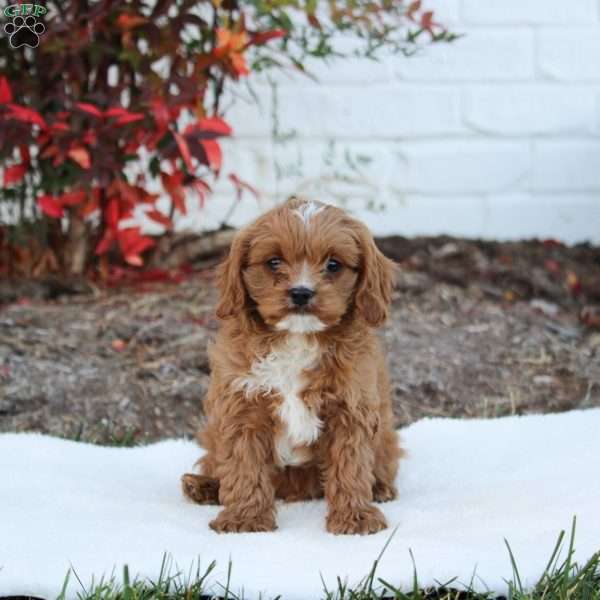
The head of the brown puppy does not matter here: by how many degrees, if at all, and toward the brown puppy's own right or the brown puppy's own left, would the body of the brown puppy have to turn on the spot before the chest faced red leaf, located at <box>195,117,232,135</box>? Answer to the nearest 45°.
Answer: approximately 180°

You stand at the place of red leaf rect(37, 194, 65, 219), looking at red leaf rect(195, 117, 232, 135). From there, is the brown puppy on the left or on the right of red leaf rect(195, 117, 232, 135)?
right

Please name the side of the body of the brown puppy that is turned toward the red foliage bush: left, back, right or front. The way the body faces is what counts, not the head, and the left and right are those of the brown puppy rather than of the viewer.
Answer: back

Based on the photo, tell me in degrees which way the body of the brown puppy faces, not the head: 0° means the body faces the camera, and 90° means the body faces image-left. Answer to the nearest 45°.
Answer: approximately 0°

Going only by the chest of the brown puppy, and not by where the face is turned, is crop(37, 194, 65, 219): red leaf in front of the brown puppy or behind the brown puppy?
behind
